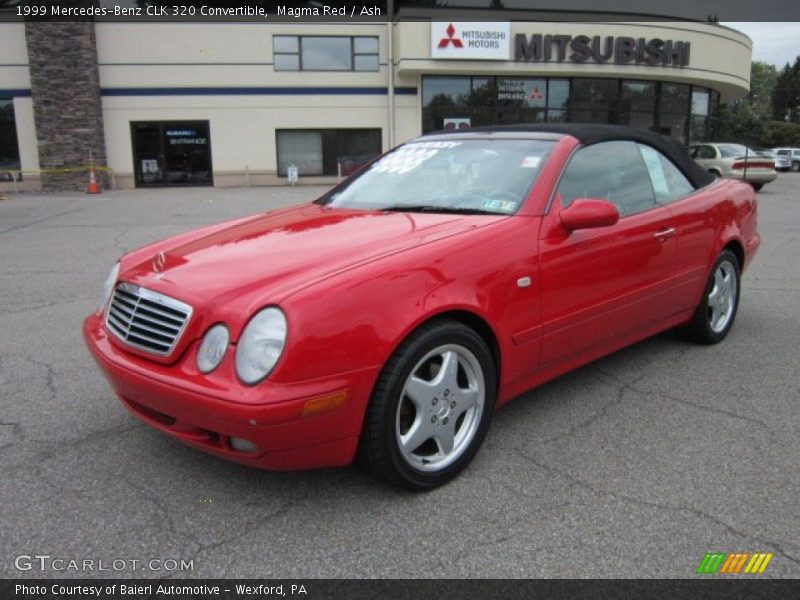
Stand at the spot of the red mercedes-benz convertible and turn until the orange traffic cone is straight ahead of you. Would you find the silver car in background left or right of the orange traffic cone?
right

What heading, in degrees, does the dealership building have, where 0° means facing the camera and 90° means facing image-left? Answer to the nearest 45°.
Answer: approximately 0°

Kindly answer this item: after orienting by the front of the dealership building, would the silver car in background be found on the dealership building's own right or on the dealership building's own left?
on the dealership building's own left

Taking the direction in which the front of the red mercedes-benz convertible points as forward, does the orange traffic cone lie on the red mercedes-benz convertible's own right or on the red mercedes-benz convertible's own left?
on the red mercedes-benz convertible's own right

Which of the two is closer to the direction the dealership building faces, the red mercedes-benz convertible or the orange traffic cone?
the red mercedes-benz convertible

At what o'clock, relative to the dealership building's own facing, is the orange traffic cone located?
The orange traffic cone is roughly at 2 o'clock from the dealership building.

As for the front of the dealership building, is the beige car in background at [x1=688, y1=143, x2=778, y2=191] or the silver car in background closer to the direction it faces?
the beige car in background

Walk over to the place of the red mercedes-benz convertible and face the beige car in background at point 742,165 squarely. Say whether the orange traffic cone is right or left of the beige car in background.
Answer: left

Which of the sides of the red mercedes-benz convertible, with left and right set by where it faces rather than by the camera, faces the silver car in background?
back

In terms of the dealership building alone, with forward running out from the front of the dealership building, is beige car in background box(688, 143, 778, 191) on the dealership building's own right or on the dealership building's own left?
on the dealership building's own left

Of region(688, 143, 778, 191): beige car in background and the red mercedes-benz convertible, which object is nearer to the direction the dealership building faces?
the red mercedes-benz convertible

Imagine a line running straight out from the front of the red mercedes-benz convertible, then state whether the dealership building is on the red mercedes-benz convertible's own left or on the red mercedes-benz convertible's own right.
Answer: on the red mercedes-benz convertible's own right

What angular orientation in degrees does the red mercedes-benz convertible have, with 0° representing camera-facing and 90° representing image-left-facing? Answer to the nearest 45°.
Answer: approximately 45°

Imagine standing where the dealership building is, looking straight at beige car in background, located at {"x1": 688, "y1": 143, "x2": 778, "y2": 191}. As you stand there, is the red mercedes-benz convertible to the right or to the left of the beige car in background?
right
